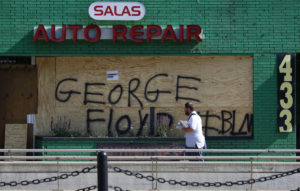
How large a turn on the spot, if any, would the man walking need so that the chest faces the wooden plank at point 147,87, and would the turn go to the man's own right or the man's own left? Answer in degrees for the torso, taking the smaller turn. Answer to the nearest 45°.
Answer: approximately 45° to the man's own right

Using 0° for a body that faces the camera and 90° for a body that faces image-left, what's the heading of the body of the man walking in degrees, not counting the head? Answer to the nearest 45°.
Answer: approximately 90°

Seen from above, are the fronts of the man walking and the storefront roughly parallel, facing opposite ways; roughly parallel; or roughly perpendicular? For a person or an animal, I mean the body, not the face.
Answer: roughly perpendicular

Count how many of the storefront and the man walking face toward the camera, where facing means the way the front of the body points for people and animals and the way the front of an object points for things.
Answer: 1

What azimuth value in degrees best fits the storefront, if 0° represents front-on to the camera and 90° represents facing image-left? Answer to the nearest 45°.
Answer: approximately 0°

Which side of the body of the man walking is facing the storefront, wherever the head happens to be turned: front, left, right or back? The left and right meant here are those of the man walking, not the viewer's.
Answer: right

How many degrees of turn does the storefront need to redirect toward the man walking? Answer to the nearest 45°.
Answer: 0° — it already faces them
